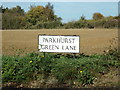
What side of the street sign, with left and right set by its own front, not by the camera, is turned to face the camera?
front

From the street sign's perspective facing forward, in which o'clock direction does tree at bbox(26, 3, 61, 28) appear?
The tree is roughly at 6 o'clock from the street sign.
